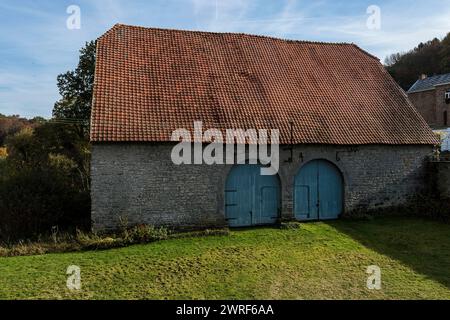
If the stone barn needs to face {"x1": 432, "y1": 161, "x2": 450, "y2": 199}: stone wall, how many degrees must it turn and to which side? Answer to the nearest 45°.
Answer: approximately 90° to its left

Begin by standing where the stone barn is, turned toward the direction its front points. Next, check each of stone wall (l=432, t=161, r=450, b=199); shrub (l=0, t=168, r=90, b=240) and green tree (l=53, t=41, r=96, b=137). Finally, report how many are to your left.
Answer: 1

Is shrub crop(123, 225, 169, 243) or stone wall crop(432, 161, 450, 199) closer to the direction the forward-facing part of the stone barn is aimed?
the shrub

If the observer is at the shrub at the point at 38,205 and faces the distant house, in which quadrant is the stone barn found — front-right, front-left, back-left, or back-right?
front-right

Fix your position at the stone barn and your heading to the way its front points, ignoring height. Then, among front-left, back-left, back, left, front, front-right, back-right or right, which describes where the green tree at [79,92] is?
back-right

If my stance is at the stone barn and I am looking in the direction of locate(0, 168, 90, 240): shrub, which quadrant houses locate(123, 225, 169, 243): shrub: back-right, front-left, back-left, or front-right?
front-left

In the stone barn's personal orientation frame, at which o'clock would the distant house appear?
The distant house is roughly at 7 o'clock from the stone barn.

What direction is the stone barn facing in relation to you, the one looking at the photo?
facing the viewer

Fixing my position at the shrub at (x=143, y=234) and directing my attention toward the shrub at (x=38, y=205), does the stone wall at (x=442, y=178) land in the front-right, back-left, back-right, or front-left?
back-right

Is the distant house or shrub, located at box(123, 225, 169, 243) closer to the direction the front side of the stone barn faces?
the shrub

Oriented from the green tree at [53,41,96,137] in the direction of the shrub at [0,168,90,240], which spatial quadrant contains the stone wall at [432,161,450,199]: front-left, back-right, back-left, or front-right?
front-left

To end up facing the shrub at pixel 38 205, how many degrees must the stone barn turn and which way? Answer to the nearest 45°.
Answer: approximately 90° to its right
